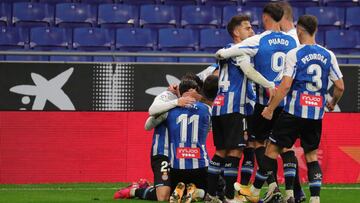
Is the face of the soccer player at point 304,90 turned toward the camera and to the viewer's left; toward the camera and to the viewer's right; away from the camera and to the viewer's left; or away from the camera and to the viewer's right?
away from the camera and to the viewer's left

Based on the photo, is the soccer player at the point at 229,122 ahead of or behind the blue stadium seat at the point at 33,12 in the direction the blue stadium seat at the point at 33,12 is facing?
ahead

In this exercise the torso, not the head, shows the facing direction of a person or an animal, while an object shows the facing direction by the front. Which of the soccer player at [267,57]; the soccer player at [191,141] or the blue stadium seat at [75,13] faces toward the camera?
the blue stadium seat

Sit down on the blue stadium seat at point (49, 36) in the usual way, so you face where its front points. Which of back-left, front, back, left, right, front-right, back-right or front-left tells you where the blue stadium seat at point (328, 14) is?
left

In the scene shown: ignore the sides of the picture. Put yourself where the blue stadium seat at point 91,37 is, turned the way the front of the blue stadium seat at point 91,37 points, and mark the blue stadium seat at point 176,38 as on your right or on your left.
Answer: on your left

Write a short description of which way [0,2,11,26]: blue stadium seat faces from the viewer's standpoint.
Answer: facing the viewer

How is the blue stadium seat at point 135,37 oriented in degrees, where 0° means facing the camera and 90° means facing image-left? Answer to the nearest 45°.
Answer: approximately 0°

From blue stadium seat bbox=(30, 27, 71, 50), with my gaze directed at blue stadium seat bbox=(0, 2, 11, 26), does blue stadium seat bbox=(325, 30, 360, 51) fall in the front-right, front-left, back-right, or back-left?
back-right

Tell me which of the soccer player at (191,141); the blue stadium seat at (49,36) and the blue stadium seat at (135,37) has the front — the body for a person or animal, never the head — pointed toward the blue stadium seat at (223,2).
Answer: the soccer player

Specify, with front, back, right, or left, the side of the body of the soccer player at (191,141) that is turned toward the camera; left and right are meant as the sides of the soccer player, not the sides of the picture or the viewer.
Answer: back

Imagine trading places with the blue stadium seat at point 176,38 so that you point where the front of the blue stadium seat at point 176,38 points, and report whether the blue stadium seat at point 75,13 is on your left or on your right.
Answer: on your right

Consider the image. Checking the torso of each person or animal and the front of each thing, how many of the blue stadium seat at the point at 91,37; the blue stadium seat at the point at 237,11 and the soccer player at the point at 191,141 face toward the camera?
2
